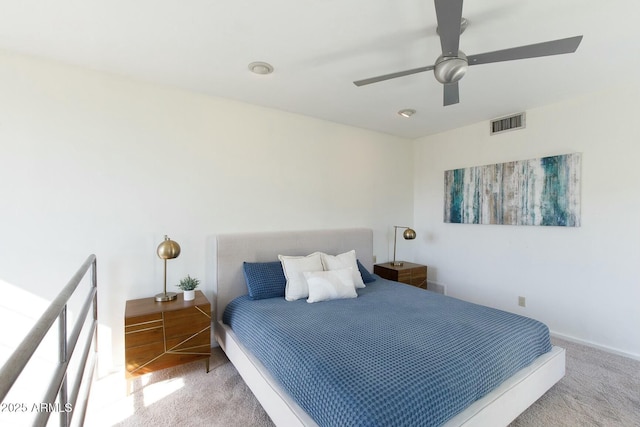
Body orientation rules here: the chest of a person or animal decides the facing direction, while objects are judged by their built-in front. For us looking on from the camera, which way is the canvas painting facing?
facing the viewer and to the left of the viewer

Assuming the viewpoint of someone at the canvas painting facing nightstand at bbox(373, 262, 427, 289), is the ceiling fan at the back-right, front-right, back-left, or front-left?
front-left

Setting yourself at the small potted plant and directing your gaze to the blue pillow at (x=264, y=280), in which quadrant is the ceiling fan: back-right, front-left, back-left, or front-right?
front-right

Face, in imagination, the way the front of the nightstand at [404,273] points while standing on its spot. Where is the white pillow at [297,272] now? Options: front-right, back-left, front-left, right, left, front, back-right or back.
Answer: right

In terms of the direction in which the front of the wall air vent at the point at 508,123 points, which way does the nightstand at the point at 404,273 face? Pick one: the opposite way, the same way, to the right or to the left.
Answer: to the left

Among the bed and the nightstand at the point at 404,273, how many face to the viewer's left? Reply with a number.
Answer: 0

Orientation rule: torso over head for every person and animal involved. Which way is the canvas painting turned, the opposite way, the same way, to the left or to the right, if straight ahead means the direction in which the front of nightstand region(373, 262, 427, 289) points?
to the right

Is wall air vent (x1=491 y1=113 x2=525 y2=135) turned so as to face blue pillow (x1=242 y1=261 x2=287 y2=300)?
yes

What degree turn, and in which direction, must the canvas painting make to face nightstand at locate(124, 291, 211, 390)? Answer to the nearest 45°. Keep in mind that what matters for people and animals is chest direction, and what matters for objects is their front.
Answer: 0° — it already faces it

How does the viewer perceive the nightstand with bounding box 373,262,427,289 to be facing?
facing the viewer and to the right of the viewer

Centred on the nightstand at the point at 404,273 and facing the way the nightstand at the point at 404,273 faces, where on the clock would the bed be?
The bed is roughly at 2 o'clock from the nightstand.

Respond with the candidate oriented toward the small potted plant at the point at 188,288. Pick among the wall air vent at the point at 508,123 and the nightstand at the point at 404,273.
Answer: the wall air vent

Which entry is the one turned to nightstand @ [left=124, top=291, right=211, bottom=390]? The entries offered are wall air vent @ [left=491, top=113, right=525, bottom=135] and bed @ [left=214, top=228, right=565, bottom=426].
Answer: the wall air vent

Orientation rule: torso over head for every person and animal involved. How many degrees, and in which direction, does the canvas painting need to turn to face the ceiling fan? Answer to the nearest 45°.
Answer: approximately 45° to its left

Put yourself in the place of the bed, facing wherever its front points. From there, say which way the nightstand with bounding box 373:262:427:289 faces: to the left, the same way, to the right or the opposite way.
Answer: the same way

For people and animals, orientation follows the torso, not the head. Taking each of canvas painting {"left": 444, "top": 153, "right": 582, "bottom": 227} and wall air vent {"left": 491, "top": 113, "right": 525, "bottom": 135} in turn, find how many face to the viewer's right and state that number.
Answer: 0

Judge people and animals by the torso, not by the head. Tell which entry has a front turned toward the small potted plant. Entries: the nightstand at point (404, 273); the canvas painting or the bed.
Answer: the canvas painting

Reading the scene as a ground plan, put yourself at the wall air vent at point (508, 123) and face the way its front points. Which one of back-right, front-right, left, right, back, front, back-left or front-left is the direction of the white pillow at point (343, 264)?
front

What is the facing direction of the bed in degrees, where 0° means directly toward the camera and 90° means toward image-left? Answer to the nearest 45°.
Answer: approximately 315°

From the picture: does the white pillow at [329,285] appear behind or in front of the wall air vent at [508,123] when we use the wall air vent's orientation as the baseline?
in front
